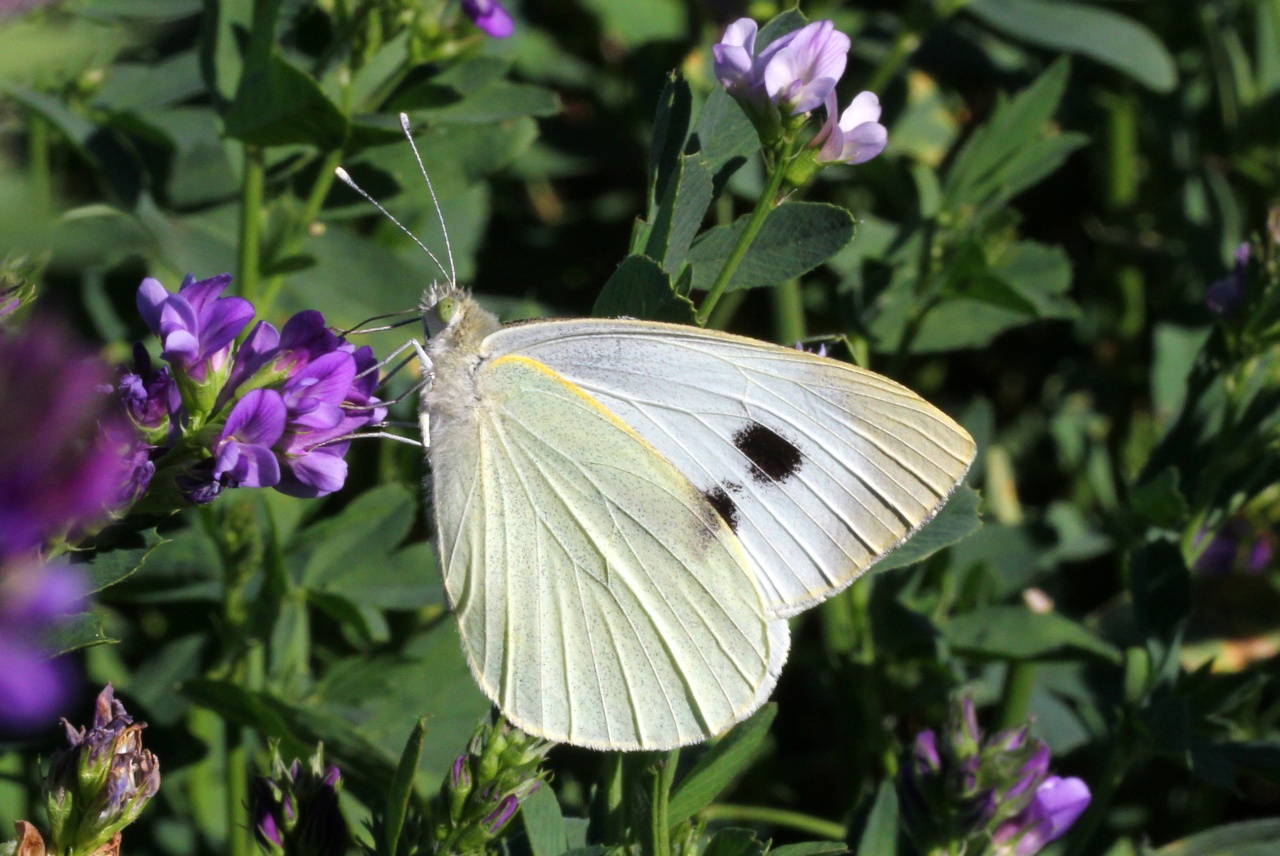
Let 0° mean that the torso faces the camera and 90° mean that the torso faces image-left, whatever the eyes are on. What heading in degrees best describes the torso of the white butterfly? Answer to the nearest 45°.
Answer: approximately 90°

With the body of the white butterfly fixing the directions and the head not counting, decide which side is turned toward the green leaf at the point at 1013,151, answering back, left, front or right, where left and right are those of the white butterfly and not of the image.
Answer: right

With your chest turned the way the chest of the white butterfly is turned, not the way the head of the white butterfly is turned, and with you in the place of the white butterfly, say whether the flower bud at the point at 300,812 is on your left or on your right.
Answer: on your left

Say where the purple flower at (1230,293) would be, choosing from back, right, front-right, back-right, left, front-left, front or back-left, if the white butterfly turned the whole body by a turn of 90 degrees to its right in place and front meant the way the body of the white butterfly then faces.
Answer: front-right
